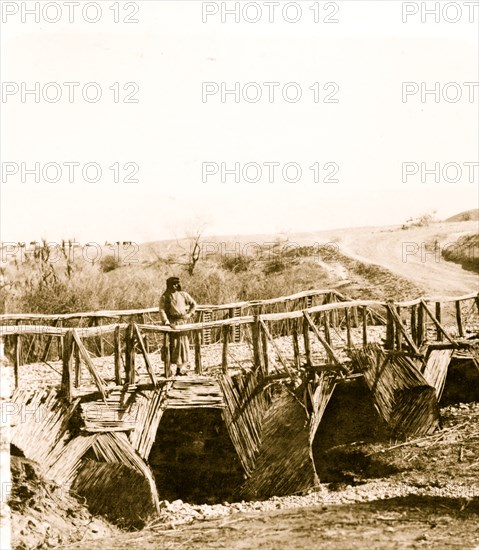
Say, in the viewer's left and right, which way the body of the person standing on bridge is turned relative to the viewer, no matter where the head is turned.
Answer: facing the viewer and to the right of the viewer

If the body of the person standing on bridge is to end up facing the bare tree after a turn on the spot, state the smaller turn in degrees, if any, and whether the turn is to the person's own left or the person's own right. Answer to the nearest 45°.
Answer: approximately 135° to the person's own left
